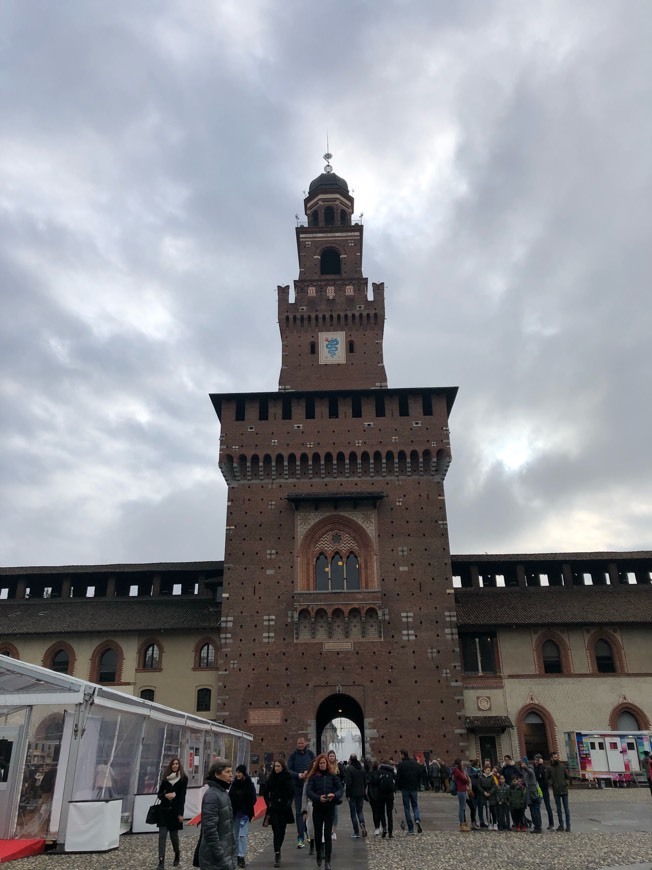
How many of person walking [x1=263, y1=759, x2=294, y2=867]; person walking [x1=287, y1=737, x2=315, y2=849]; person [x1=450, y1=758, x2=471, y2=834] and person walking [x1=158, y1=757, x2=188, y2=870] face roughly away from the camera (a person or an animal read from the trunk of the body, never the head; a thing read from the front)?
0

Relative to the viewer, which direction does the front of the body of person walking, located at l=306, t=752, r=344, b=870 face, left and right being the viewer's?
facing the viewer

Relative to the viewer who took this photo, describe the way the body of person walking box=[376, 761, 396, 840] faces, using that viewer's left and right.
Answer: facing away from the viewer

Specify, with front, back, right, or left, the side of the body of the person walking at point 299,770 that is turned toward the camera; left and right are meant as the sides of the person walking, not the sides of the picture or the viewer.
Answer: front

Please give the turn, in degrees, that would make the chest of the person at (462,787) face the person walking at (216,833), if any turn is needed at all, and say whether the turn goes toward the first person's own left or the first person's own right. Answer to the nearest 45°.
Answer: approximately 90° to the first person's own right

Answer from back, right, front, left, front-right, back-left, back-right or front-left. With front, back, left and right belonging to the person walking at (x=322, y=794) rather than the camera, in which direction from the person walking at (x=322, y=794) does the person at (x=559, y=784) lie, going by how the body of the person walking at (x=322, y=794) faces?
back-left

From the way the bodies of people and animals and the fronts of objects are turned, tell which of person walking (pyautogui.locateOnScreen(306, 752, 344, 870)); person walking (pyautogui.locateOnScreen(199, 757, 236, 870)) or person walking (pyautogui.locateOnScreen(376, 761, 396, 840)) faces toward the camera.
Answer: person walking (pyautogui.locateOnScreen(306, 752, 344, 870))

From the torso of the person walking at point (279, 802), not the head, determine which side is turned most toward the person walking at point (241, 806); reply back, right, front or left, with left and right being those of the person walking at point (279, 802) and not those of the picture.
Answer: right

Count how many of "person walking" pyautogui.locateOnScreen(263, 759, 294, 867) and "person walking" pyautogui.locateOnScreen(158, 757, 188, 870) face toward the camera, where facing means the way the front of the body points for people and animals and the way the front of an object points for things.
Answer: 2

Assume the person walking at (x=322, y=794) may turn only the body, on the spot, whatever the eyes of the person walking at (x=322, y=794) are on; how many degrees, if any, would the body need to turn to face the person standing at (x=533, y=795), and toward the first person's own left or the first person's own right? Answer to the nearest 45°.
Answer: approximately 135° to the first person's own left

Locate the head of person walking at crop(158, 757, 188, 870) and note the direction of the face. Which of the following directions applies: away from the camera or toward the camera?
toward the camera

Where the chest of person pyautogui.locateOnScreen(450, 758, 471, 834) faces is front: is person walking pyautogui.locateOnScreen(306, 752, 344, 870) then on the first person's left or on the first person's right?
on the first person's right
